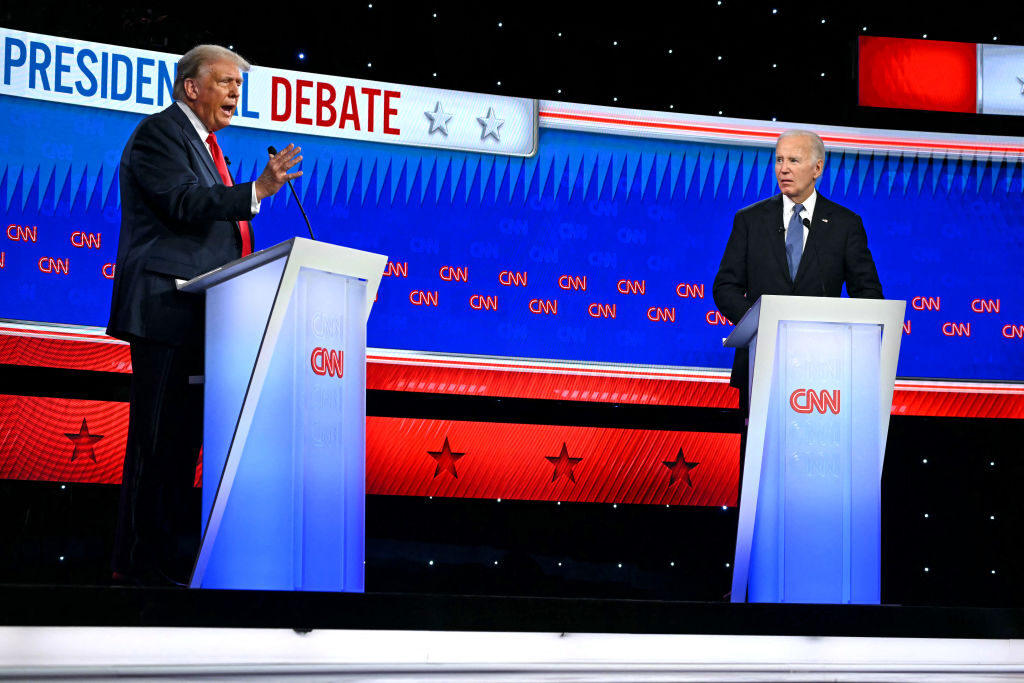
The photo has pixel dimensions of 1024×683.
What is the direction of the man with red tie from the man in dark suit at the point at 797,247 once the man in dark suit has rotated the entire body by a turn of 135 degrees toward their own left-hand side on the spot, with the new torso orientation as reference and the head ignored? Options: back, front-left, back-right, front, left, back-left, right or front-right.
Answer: back

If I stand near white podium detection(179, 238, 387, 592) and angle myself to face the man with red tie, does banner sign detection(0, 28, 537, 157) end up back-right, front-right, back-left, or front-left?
front-right

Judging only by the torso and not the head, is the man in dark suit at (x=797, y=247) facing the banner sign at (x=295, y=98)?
no

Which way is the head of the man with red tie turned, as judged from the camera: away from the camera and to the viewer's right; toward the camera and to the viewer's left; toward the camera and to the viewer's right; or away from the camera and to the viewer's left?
toward the camera and to the viewer's right

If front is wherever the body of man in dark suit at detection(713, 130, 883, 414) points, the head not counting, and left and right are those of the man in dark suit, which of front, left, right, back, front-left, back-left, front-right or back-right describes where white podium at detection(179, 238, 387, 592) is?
front-right

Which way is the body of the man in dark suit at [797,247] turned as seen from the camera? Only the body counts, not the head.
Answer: toward the camera

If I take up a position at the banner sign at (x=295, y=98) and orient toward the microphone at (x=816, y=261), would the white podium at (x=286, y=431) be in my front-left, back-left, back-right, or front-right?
front-right

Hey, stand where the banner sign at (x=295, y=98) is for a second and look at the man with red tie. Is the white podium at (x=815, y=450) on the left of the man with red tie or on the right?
left

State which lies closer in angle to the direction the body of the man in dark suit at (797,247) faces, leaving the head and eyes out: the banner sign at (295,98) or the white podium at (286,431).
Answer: the white podium

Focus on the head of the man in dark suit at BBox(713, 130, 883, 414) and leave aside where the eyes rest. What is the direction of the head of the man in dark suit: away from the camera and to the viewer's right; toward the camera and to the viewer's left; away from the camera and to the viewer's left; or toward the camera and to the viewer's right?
toward the camera and to the viewer's left
